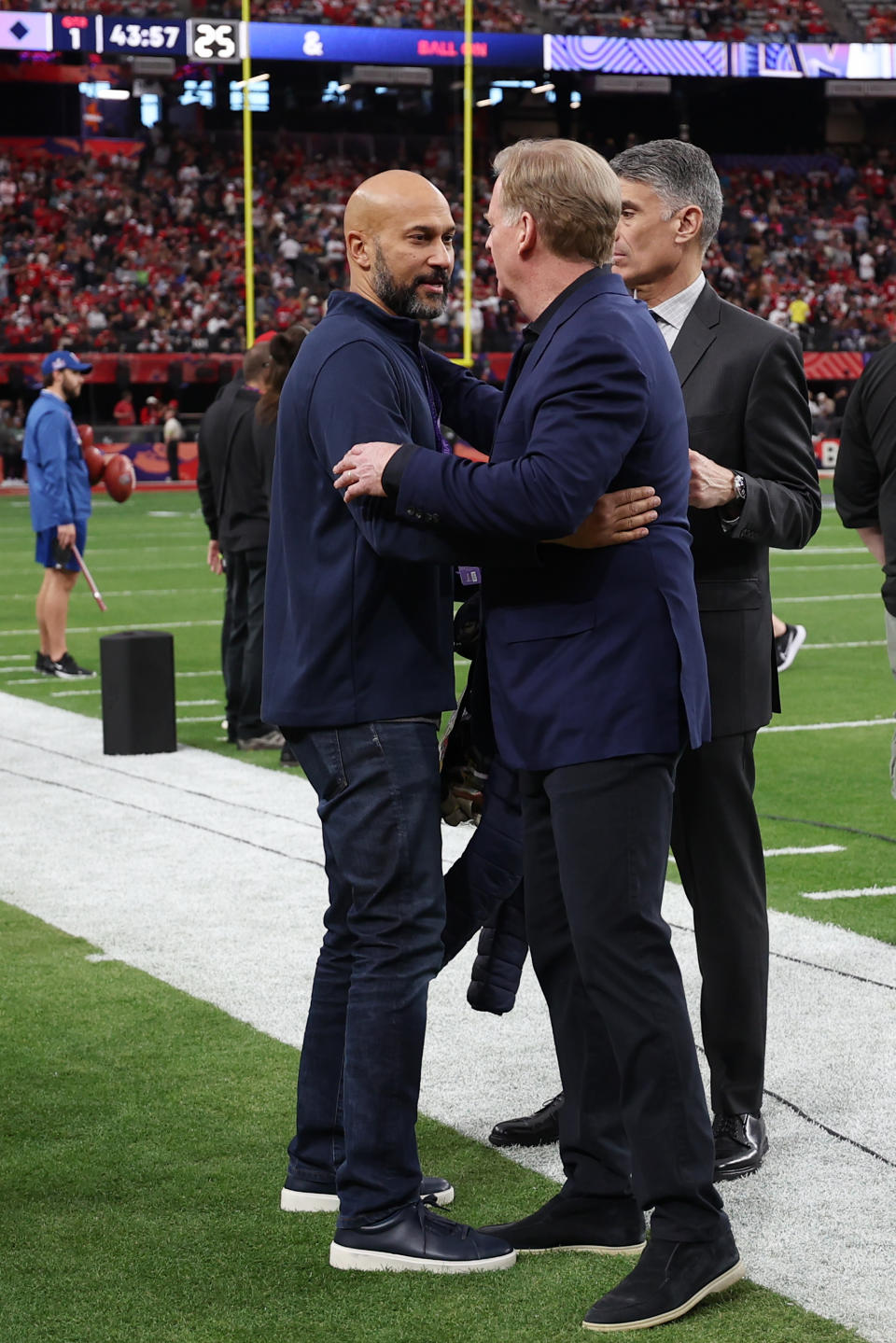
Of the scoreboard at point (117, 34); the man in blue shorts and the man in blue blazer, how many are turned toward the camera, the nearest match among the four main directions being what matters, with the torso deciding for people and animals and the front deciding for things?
1

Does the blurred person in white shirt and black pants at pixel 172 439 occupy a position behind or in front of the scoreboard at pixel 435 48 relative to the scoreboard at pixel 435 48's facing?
in front

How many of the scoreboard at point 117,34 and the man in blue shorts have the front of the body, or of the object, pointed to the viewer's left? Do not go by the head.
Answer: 0

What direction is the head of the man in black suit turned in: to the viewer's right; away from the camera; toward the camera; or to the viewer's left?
to the viewer's left

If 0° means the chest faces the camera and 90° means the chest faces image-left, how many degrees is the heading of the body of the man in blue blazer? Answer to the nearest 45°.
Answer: approximately 90°

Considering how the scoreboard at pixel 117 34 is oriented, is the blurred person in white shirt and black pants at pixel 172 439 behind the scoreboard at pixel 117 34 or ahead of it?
ahead

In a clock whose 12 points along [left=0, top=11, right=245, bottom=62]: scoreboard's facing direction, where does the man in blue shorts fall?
The man in blue shorts is roughly at 12 o'clock from the scoreboard.

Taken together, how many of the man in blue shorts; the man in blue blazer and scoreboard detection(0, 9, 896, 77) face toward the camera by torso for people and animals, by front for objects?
1

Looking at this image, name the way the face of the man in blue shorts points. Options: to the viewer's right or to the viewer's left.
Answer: to the viewer's right

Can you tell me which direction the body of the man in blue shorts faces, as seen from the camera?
to the viewer's right

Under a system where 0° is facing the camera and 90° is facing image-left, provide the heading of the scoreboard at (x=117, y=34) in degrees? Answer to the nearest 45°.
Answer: approximately 0°

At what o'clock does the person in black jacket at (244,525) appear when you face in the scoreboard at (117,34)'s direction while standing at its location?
The person in black jacket is roughly at 12 o'clock from the scoreboard.
